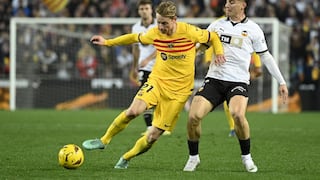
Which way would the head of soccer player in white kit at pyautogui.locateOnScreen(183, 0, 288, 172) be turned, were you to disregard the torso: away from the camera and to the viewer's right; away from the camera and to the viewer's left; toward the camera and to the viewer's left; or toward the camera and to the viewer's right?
toward the camera and to the viewer's left

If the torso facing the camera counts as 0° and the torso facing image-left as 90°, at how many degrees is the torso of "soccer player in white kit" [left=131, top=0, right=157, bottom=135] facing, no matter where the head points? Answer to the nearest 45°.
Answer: approximately 315°

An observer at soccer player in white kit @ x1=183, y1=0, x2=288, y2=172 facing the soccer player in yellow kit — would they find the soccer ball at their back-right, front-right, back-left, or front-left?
front-left

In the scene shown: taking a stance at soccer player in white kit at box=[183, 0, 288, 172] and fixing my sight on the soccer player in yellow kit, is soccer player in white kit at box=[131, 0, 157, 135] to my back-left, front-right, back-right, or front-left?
front-right

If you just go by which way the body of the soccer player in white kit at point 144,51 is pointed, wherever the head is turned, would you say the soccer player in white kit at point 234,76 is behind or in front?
in front

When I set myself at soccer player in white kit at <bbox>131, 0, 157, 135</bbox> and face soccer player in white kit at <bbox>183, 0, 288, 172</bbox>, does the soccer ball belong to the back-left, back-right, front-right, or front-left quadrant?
front-right

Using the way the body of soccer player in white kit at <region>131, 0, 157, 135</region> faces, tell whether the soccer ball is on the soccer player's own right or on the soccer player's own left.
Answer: on the soccer player's own right

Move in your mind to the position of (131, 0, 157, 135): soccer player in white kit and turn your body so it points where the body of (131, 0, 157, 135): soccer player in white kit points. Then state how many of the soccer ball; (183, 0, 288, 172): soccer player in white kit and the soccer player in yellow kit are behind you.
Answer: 0

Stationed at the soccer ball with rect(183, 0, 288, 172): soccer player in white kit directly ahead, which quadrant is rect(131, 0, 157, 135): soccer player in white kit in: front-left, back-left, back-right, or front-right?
front-left

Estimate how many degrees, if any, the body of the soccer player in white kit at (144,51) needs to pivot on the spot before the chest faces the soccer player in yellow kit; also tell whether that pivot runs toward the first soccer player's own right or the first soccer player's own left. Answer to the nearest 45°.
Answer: approximately 45° to the first soccer player's own right

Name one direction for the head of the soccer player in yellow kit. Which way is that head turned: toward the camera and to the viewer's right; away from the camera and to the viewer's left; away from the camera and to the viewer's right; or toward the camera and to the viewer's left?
toward the camera and to the viewer's left
